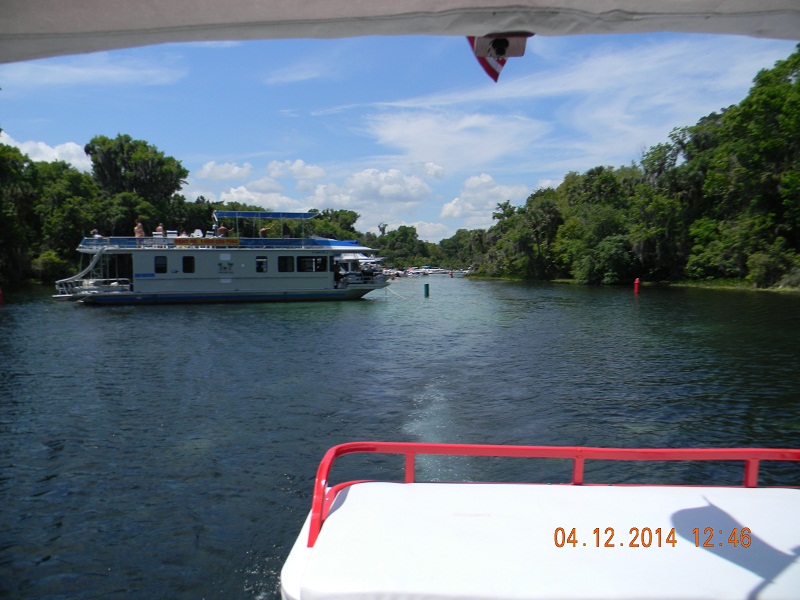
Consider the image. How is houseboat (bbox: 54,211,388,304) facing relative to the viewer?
to the viewer's right
